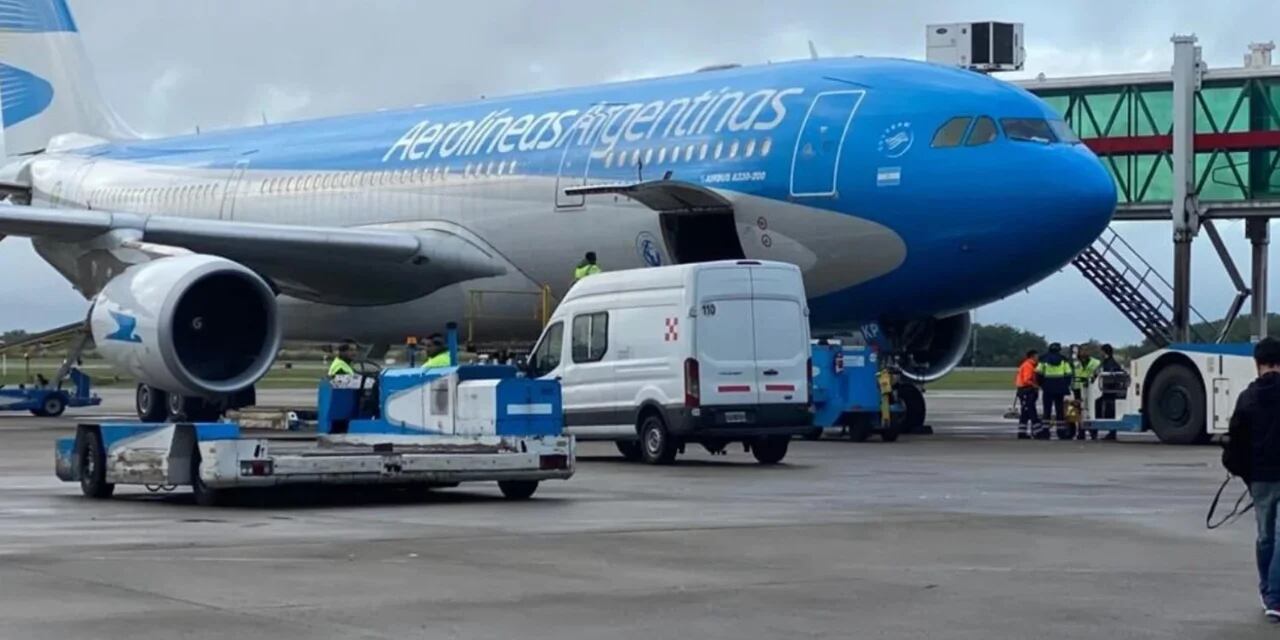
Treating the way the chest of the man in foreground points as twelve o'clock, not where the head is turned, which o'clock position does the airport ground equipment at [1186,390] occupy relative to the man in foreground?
The airport ground equipment is roughly at 12 o'clock from the man in foreground.

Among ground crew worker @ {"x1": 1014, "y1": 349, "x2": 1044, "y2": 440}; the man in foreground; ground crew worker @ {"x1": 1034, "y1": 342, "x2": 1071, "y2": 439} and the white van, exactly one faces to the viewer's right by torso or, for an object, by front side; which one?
ground crew worker @ {"x1": 1014, "y1": 349, "x2": 1044, "y2": 440}

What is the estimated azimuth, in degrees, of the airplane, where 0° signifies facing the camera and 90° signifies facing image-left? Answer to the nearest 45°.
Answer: approximately 315°

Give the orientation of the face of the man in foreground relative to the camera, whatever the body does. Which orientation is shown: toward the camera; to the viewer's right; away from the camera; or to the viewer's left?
away from the camera

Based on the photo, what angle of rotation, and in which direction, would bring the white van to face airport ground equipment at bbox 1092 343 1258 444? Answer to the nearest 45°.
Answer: approximately 90° to its right

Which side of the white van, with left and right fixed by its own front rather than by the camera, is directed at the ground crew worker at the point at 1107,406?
right

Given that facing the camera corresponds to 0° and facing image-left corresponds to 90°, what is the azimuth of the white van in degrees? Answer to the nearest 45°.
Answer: approximately 135°

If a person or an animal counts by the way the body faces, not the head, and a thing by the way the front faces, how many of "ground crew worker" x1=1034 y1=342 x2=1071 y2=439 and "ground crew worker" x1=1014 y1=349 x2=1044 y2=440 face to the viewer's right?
1

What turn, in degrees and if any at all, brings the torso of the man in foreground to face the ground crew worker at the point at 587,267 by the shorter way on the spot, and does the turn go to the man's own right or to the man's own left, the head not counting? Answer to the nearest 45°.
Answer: approximately 45° to the man's own left

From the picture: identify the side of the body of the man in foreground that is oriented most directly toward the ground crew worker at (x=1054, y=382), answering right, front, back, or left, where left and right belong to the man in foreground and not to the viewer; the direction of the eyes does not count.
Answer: front

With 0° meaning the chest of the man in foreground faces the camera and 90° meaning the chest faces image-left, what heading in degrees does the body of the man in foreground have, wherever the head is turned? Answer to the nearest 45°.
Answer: approximately 180°

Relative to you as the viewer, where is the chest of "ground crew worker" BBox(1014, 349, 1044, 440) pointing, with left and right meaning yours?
facing to the right of the viewer
